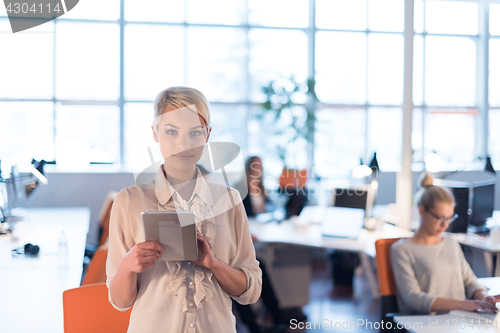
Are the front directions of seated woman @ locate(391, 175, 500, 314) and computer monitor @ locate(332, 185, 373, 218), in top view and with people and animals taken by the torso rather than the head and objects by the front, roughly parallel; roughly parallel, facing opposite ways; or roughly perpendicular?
roughly perpendicular

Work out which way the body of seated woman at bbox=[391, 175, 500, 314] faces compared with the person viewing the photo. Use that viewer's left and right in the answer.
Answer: facing the viewer and to the right of the viewer

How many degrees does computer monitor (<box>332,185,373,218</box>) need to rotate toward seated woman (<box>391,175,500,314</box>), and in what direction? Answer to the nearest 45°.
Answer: approximately 45° to its left

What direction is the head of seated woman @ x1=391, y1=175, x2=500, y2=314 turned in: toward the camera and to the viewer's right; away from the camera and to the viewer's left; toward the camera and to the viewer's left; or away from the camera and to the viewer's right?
toward the camera and to the viewer's right

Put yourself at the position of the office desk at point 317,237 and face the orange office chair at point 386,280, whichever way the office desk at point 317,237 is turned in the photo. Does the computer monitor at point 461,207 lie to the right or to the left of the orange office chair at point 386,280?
left

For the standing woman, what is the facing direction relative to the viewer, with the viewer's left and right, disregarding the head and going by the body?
facing the viewer

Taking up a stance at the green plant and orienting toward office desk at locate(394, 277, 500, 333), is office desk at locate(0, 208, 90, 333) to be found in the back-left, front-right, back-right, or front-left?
front-right

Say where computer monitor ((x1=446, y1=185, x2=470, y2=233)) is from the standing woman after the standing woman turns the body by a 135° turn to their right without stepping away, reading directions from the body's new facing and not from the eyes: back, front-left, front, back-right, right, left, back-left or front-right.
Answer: right

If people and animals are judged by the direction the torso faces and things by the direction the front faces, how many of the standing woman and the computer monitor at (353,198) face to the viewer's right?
0

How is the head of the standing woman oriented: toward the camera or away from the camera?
toward the camera

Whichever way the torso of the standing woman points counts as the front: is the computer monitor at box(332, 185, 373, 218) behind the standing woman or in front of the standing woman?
behind

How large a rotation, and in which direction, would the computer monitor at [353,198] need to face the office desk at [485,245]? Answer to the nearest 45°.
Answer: approximately 90° to its left

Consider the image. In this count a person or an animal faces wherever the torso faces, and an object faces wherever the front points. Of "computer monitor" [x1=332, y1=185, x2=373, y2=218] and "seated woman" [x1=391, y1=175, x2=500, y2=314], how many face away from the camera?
0
